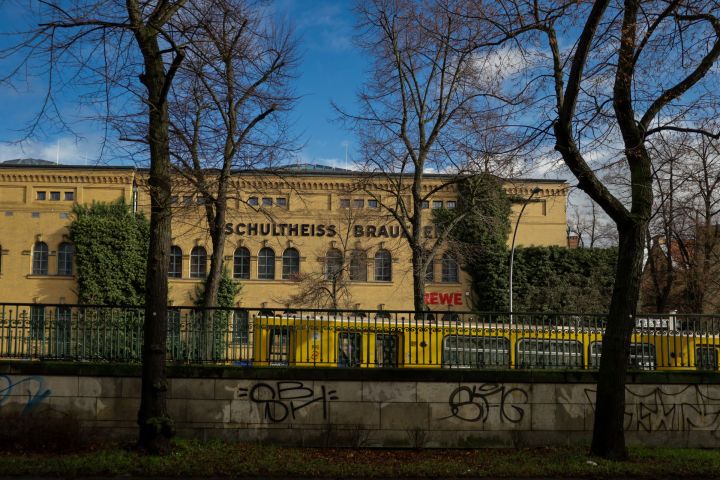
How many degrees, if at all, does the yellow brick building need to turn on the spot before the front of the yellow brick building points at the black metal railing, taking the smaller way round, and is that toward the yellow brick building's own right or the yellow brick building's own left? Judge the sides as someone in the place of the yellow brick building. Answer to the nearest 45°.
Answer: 0° — it already faces it

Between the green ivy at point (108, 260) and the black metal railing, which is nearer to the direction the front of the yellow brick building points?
the black metal railing

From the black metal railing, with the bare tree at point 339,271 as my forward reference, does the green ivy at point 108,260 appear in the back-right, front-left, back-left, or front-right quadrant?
front-left

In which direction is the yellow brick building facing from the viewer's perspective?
toward the camera

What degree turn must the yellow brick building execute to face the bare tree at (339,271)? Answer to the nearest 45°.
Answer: approximately 45° to its left
